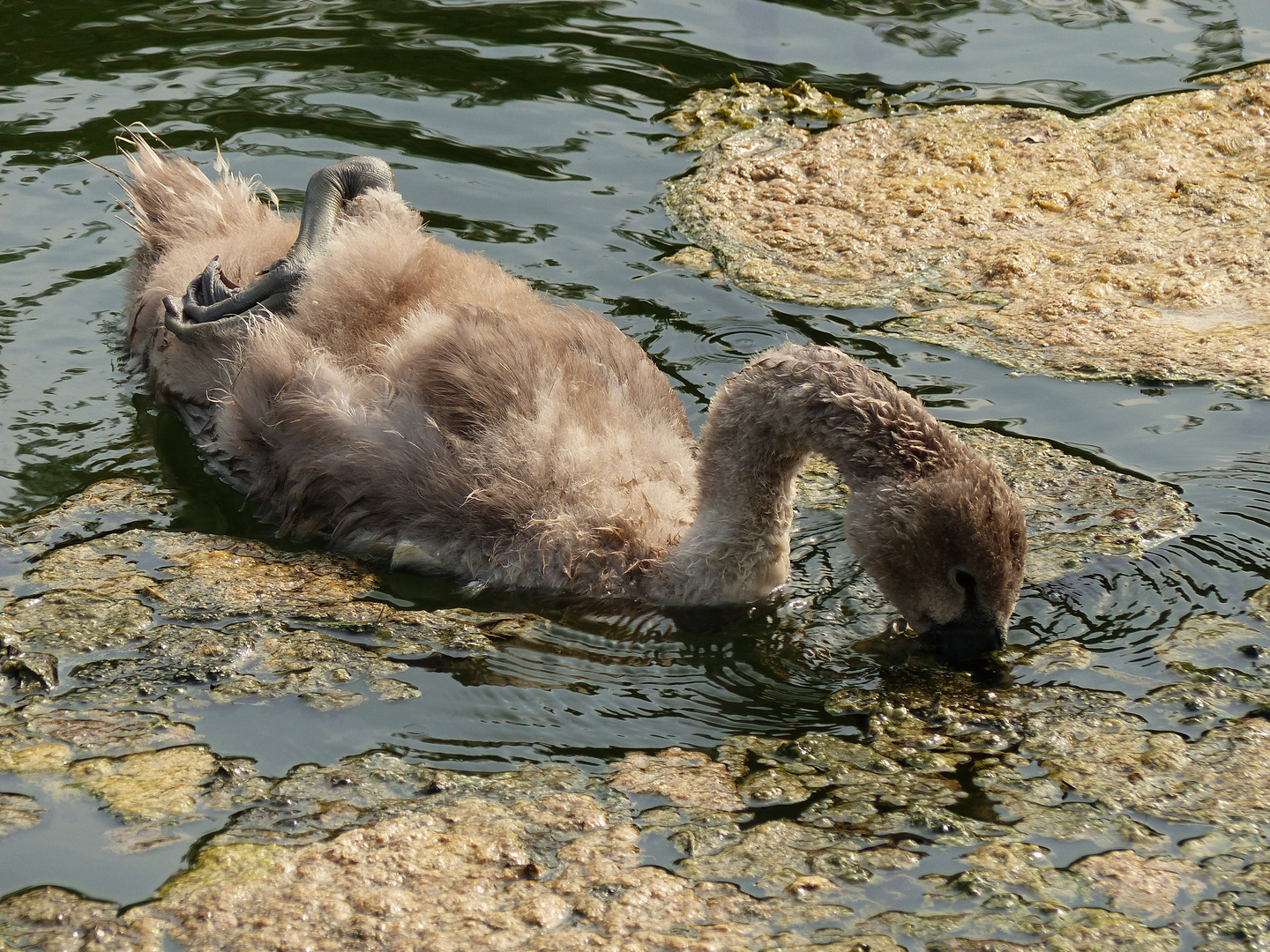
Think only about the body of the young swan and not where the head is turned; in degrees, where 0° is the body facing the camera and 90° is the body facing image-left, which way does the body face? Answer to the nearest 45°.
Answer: approximately 315°

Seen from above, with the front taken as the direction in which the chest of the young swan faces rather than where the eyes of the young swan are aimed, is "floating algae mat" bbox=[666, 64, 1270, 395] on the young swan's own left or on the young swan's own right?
on the young swan's own left

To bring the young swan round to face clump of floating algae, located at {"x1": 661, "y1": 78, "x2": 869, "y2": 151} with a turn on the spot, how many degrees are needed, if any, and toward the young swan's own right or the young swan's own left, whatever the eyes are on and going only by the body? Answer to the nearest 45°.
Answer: approximately 135° to the young swan's own left

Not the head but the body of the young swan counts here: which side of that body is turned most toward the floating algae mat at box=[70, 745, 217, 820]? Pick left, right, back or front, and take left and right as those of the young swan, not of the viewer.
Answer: right

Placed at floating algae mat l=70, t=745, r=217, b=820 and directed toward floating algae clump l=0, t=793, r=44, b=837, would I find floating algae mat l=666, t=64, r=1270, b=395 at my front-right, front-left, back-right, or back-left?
back-right
